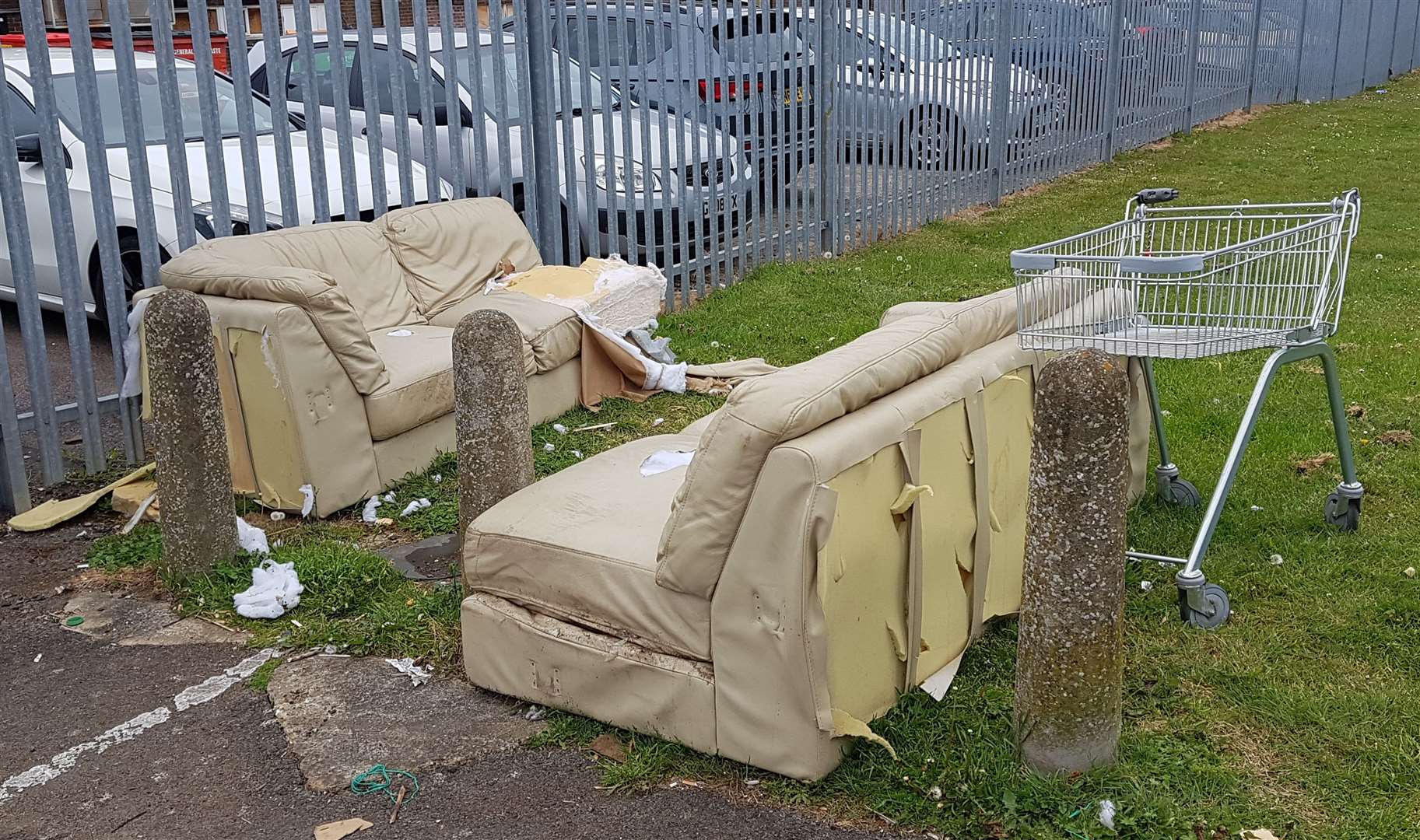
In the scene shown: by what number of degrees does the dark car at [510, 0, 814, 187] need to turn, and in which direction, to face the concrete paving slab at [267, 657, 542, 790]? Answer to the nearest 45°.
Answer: approximately 135° to its left

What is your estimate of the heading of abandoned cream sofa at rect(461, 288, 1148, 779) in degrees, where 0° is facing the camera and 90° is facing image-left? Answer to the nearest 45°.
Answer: approximately 135°

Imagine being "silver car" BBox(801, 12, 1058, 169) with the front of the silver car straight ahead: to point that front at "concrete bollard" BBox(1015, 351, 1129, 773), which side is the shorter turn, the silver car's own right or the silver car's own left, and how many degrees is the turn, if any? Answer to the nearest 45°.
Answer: approximately 45° to the silver car's own right

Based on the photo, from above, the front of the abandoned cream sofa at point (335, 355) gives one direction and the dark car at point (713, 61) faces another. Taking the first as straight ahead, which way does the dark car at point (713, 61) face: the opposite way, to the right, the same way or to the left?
the opposite way

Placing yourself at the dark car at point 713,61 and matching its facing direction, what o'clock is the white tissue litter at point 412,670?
The white tissue litter is roughly at 8 o'clock from the dark car.

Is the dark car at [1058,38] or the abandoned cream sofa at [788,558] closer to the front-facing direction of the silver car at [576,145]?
the abandoned cream sofa

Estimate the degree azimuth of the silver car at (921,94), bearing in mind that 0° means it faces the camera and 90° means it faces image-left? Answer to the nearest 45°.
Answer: approximately 315°
